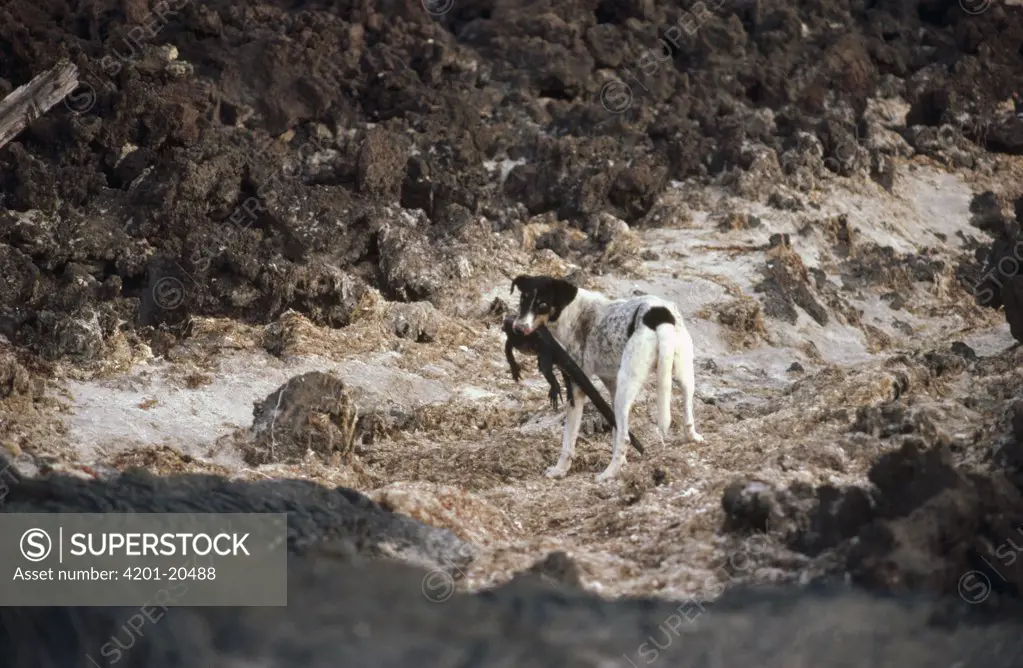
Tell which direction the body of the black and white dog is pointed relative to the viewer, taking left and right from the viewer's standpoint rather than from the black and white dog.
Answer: facing away from the viewer and to the left of the viewer

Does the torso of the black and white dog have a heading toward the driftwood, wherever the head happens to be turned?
yes
